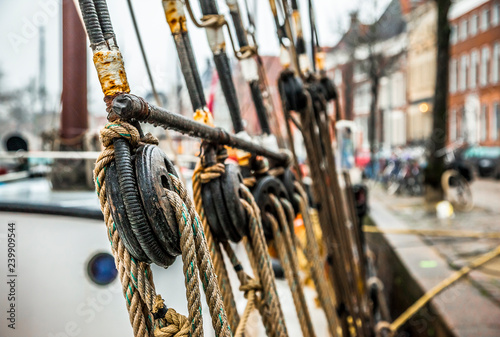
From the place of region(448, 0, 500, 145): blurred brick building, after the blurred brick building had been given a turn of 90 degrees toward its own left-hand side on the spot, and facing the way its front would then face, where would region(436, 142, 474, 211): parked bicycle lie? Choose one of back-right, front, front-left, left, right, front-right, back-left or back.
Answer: front-right

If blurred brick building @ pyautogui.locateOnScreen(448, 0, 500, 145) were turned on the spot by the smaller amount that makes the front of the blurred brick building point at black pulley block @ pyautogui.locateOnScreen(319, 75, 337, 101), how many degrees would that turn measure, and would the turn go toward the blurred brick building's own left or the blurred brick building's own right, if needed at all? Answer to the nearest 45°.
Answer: approximately 45° to the blurred brick building's own left

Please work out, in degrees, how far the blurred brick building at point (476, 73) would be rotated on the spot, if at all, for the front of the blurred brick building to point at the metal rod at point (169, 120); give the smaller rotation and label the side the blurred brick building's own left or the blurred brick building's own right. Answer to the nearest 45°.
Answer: approximately 45° to the blurred brick building's own left

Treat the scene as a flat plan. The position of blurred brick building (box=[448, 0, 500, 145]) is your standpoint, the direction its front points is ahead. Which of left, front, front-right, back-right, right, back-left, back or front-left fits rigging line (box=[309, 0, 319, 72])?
front-left

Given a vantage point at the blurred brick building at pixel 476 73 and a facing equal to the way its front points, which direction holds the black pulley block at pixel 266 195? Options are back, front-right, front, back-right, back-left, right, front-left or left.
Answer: front-left

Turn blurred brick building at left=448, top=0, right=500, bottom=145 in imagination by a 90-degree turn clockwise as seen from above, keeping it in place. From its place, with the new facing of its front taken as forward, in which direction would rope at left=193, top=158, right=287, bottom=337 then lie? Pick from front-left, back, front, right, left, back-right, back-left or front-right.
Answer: back-left

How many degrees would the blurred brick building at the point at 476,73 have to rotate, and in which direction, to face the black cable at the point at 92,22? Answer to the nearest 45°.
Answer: approximately 45° to its left

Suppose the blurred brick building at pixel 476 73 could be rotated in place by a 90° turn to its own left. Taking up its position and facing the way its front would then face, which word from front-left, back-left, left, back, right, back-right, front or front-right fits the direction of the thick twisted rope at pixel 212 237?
front-right

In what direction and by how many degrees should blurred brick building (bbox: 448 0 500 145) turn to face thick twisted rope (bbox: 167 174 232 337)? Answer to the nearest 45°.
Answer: approximately 45° to its left

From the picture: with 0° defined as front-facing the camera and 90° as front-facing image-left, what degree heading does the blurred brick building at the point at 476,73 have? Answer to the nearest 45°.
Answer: approximately 45°

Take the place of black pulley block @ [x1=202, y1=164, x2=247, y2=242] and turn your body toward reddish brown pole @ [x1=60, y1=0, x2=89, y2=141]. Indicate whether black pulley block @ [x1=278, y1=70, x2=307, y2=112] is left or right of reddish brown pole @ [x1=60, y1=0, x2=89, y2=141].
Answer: right
